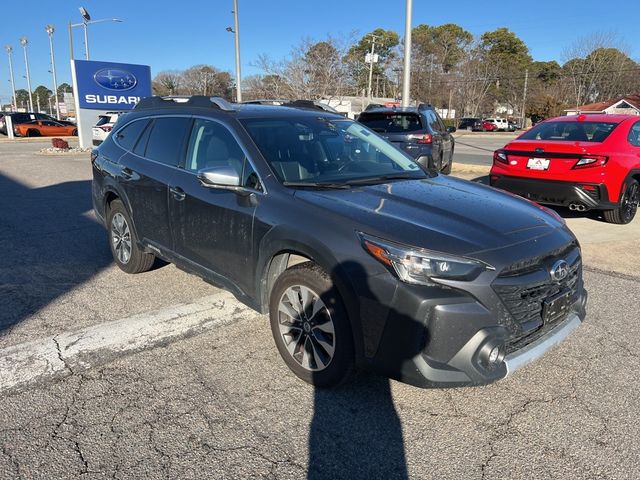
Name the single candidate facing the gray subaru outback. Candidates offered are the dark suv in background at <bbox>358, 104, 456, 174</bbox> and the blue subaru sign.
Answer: the blue subaru sign

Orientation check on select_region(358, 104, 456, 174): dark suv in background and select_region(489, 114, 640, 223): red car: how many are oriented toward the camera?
0

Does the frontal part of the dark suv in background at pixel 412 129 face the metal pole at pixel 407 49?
yes

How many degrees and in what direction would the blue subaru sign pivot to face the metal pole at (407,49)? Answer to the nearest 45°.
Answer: approximately 45° to its left

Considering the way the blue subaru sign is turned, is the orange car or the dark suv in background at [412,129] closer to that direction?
the dark suv in background

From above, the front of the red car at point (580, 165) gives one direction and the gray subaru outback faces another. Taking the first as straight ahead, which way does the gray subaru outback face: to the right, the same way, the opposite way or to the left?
to the right

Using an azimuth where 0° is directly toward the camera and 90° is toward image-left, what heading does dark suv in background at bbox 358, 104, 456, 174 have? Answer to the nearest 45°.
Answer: approximately 180°

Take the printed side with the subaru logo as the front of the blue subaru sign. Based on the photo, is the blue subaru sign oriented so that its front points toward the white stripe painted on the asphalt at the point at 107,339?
yes

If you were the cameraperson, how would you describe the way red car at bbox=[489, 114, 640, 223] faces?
facing away from the viewer and to the right of the viewer

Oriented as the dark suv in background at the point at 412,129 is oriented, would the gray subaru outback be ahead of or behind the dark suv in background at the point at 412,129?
behind

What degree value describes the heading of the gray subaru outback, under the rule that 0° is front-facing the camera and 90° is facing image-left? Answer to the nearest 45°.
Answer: approximately 315°

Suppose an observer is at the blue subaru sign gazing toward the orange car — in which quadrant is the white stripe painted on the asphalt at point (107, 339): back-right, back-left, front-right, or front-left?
back-left
